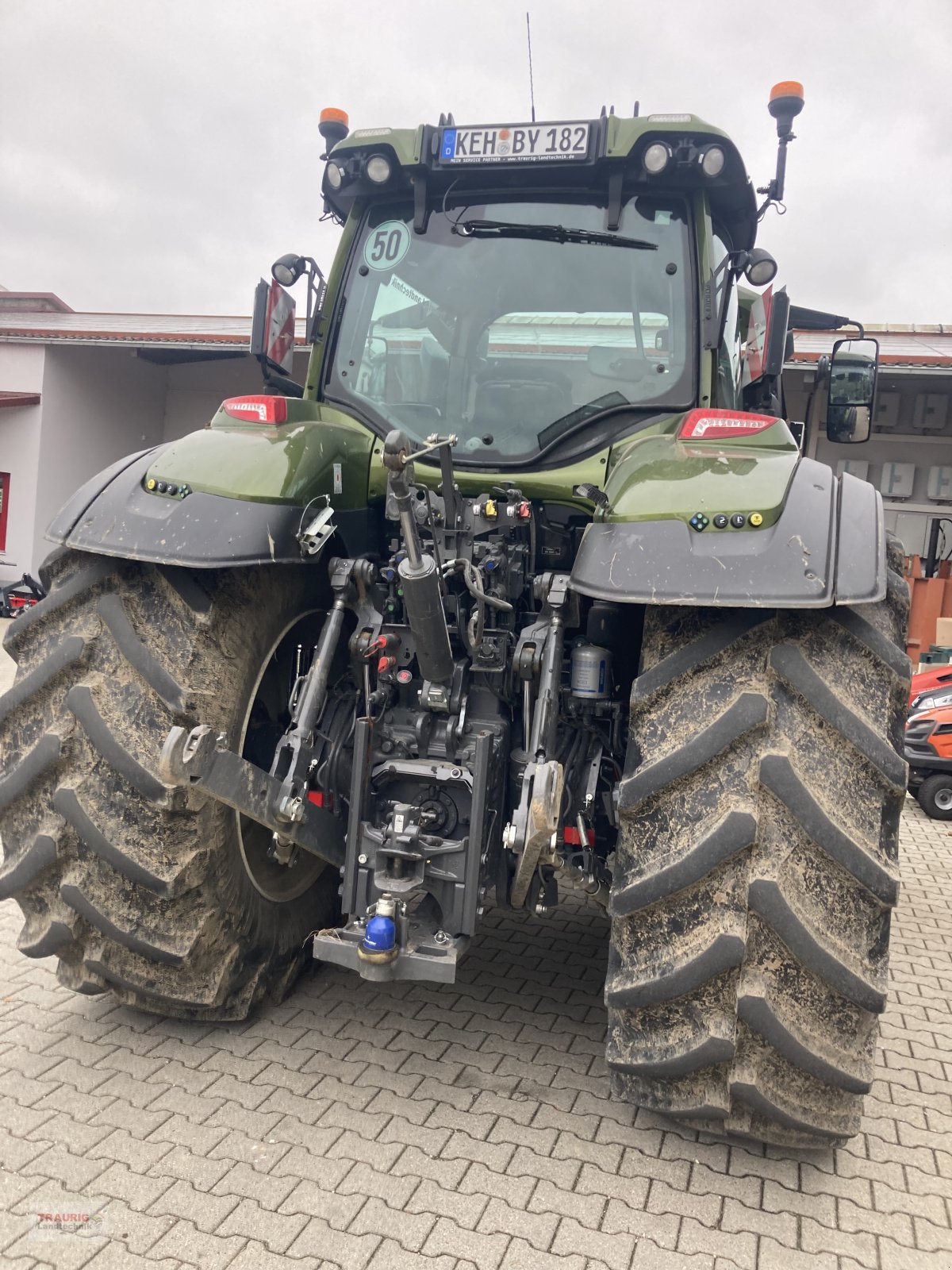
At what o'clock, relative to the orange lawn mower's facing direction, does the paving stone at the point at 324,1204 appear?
The paving stone is roughly at 11 o'clock from the orange lawn mower.

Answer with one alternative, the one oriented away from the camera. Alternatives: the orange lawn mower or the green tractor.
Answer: the green tractor

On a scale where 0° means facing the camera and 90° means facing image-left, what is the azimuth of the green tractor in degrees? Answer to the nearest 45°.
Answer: approximately 180°

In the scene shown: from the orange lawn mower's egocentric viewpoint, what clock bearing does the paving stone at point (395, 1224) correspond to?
The paving stone is roughly at 11 o'clock from the orange lawn mower.

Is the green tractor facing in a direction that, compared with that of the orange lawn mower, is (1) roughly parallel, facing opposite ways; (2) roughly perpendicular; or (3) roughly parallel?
roughly perpendicular

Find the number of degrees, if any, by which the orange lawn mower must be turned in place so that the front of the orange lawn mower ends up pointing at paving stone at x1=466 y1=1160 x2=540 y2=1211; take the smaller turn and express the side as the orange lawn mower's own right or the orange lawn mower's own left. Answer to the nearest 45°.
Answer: approximately 45° to the orange lawn mower's own left

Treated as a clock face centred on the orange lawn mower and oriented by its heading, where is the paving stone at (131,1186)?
The paving stone is roughly at 11 o'clock from the orange lawn mower.

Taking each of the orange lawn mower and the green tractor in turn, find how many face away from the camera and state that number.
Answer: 1
